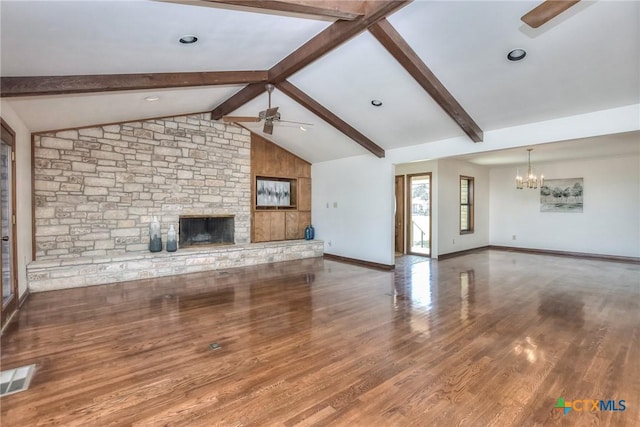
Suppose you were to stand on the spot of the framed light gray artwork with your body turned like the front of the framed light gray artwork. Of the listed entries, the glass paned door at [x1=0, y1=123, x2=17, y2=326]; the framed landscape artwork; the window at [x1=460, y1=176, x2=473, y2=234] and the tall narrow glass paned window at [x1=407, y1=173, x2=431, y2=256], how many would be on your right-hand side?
1

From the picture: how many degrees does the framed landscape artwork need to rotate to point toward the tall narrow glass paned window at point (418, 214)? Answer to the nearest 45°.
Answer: approximately 45° to its right

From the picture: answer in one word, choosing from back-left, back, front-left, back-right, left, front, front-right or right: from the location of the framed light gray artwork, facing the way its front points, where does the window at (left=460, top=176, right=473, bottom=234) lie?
front-left

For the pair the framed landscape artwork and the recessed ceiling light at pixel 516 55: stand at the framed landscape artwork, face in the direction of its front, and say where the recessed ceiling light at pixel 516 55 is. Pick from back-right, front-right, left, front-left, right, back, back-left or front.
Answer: front

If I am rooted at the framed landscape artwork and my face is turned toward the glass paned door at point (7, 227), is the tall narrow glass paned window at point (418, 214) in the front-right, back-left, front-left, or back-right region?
front-right

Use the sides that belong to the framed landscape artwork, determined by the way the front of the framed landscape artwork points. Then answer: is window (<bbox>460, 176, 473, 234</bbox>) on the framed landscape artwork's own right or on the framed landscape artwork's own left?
on the framed landscape artwork's own right

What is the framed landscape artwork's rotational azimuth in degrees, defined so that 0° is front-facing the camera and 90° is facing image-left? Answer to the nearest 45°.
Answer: approximately 0°

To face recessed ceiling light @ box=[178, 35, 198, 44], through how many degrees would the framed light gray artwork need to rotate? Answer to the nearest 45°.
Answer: approximately 45° to its right

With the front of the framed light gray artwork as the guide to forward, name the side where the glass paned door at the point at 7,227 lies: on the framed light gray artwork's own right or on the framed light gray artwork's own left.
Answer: on the framed light gray artwork's own right

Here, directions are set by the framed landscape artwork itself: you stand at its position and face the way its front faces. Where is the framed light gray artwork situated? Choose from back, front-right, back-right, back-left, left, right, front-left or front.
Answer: front-right

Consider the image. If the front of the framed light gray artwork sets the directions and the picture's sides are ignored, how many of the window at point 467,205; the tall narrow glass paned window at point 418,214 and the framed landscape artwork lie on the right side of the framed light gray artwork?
0

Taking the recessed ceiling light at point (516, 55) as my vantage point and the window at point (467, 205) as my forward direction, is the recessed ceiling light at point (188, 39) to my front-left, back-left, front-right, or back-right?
back-left

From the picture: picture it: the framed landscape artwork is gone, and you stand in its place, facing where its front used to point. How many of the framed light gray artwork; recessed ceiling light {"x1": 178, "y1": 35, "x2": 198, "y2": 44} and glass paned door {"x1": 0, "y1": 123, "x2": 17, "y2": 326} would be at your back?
0

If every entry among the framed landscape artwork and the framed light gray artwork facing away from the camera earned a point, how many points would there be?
0
